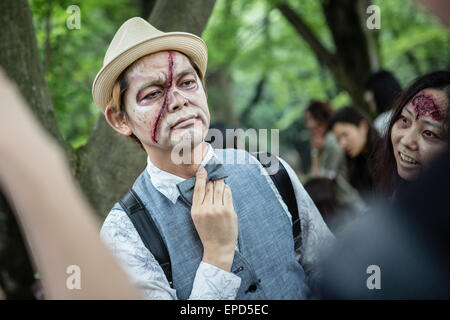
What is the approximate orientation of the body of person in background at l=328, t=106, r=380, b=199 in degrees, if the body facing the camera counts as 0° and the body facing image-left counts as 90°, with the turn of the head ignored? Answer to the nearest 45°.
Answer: approximately 45°

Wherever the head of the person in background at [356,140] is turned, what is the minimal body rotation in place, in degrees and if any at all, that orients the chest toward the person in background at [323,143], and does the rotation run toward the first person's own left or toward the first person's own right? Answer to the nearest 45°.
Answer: approximately 135° to the first person's own right

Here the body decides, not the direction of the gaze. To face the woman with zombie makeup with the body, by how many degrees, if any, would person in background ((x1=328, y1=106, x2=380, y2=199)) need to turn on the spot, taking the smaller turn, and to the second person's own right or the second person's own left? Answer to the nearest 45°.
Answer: approximately 45° to the second person's own left
